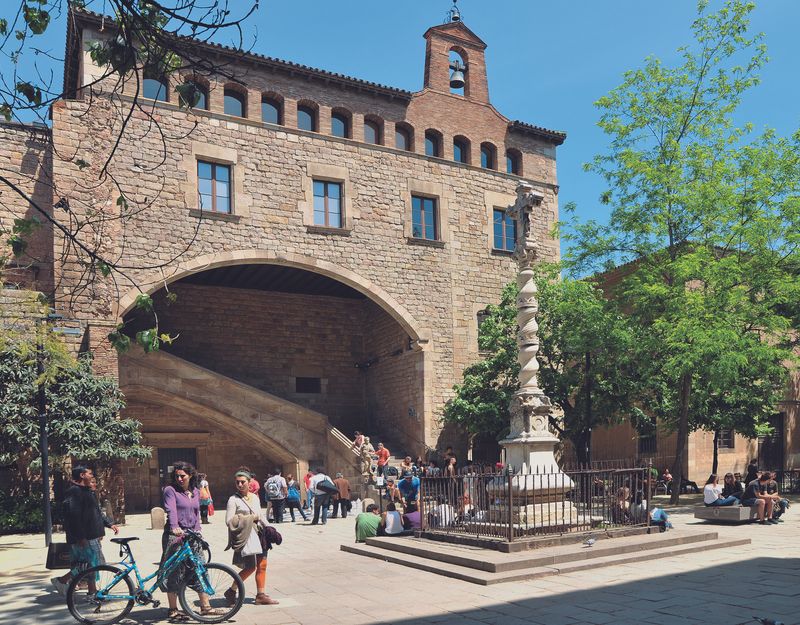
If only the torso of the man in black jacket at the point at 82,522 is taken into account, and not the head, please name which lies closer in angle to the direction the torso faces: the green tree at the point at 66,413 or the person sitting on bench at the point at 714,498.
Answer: the person sitting on bench

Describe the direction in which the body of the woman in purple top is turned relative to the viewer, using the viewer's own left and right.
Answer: facing the viewer and to the right of the viewer

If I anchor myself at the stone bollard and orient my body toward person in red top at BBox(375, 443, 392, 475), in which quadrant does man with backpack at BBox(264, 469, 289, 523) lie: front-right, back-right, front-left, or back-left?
front-right

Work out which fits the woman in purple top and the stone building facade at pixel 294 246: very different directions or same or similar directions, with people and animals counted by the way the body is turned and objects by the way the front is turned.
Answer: same or similar directions

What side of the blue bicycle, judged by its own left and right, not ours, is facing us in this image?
right

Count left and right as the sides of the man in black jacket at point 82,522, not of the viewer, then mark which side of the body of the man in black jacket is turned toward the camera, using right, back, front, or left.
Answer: right

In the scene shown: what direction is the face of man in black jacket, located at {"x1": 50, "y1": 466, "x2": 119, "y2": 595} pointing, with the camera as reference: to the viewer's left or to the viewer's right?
to the viewer's right

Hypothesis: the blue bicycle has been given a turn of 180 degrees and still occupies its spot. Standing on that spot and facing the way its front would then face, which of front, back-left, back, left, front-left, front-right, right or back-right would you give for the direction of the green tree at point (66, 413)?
right

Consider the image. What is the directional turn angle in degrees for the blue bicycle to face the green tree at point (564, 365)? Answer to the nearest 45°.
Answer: approximately 45° to its left
